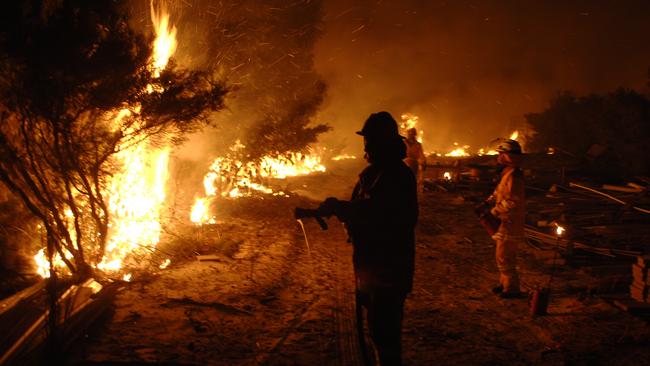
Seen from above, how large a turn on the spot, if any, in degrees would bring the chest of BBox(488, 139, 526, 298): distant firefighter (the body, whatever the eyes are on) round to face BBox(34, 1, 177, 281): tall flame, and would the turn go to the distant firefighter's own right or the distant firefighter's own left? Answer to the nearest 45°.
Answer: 0° — they already face it

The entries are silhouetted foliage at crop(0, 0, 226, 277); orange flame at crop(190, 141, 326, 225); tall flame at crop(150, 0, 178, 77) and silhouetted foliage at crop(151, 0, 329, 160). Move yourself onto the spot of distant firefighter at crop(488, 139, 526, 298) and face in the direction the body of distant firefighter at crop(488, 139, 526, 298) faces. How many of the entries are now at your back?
0

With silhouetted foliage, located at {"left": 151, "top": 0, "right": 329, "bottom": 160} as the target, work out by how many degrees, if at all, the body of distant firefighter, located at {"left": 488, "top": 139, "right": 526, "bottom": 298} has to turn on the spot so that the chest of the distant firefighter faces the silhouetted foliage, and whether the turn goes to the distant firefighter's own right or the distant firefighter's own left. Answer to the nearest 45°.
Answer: approximately 45° to the distant firefighter's own right

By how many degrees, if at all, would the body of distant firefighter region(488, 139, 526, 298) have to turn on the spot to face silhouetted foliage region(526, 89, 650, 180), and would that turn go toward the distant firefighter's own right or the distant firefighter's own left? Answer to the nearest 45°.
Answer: approximately 90° to the distant firefighter's own right

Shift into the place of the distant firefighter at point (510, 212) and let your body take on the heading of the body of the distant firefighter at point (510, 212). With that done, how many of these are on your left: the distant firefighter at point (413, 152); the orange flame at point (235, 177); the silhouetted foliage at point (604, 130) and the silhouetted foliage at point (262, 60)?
0

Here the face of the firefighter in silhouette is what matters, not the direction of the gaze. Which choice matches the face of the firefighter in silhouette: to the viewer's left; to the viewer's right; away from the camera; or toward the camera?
to the viewer's left

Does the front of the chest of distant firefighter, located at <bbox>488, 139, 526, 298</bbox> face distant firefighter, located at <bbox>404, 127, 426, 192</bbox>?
no

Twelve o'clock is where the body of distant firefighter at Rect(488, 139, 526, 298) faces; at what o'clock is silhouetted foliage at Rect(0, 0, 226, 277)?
The silhouetted foliage is roughly at 11 o'clock from the distant firefighter.

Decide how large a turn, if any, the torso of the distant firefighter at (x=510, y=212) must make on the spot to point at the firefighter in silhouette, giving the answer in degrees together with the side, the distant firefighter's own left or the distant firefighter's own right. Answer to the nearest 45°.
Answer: approximately 90° to the distant firefighter's own left

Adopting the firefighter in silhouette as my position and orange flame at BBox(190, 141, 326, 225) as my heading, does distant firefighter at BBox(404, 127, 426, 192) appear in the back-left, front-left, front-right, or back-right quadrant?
front-right

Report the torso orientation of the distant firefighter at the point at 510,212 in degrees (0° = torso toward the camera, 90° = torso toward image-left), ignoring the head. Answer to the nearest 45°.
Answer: approximately 90°

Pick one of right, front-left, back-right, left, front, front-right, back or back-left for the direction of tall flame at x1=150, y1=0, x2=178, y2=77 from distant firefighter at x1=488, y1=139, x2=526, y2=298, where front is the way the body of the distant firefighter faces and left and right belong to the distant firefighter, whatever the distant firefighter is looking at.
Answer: front

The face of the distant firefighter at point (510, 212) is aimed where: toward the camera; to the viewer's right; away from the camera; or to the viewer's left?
to the viewer's left
